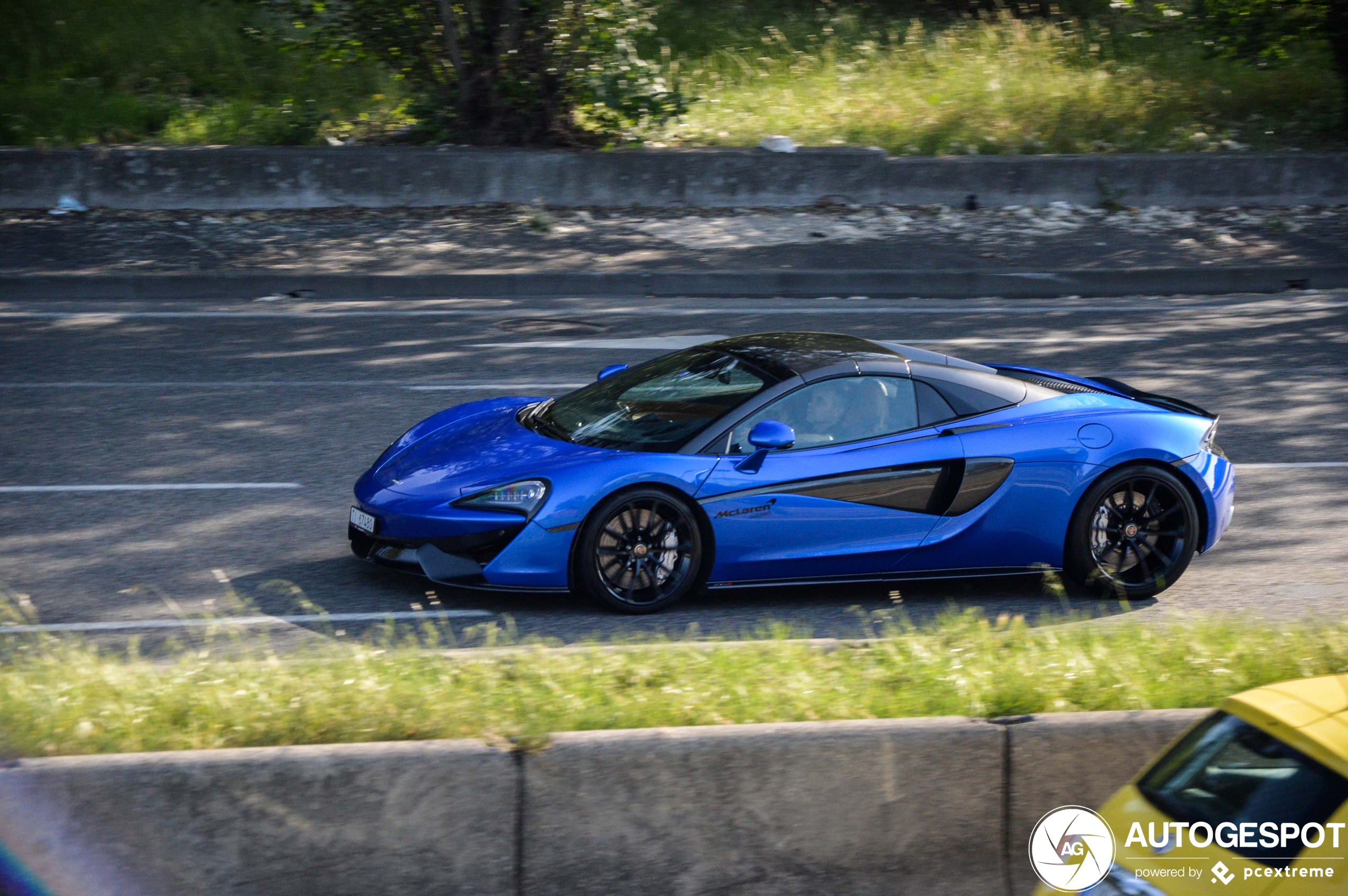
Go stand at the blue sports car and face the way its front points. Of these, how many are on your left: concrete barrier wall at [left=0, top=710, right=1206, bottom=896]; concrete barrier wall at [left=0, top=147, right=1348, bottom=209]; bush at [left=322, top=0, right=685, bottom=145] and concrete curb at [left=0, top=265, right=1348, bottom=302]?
1

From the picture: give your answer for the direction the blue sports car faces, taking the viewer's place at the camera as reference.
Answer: facing to the left of the viewer

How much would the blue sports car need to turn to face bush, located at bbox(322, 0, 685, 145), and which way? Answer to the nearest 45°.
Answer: approximately 90° to its right

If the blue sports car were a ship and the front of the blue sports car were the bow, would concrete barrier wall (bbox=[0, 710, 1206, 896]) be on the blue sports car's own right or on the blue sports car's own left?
on the blue sports car's own left

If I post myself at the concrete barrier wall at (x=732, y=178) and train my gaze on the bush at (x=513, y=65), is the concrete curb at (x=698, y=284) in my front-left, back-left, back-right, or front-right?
back-left

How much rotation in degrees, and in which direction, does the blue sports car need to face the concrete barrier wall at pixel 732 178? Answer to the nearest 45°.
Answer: approximately 90° to its right
